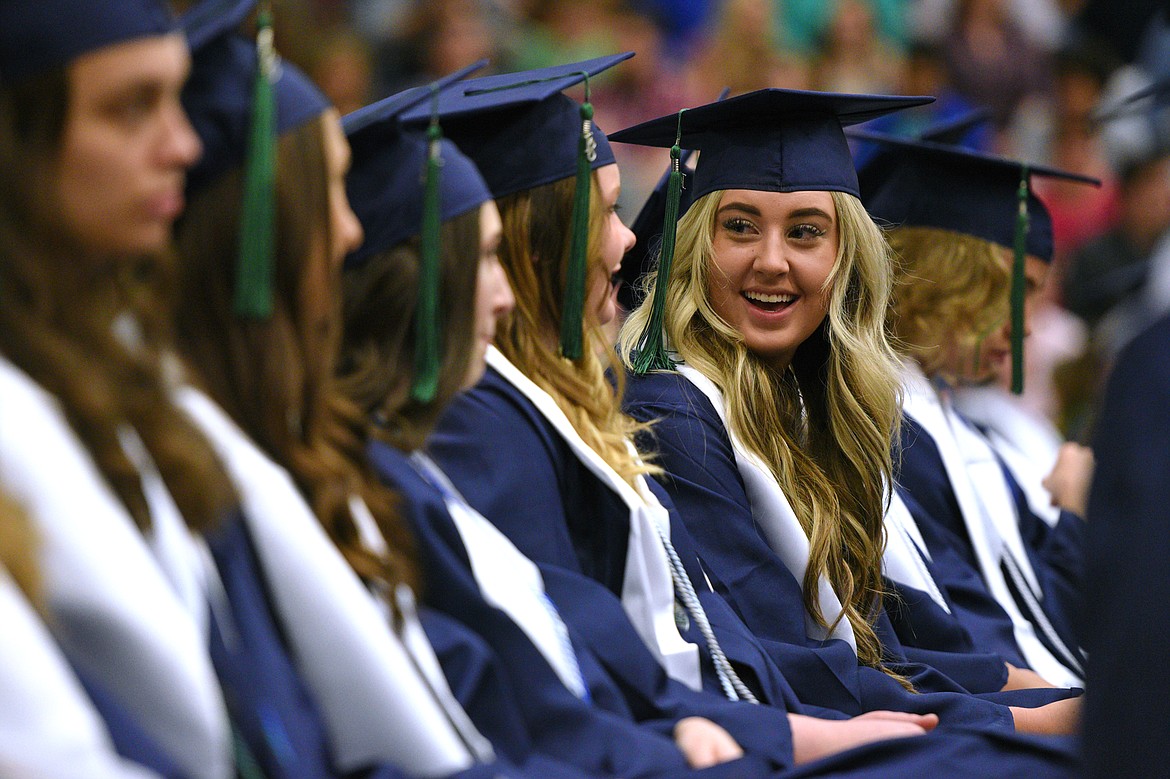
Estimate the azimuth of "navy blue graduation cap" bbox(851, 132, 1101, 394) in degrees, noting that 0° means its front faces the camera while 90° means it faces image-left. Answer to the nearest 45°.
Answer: approximately 270°

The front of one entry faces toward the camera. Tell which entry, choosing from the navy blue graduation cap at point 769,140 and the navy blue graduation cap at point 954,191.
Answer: the navy blue graduation cap at point 769,140

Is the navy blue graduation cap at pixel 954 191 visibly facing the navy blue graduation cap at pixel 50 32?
no

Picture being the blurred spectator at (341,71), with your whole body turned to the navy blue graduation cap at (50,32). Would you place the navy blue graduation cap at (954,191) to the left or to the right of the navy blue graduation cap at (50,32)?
left

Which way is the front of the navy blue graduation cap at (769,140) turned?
toward the camera

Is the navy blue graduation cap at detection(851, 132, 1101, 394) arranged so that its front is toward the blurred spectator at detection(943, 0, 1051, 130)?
no

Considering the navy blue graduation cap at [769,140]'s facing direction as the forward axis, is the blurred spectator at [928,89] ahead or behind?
behind

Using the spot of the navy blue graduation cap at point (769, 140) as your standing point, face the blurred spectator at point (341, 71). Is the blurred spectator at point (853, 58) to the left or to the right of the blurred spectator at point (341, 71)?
right

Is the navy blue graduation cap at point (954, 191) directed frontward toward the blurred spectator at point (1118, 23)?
no

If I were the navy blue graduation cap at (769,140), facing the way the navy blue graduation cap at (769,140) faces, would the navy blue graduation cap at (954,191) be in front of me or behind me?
behind

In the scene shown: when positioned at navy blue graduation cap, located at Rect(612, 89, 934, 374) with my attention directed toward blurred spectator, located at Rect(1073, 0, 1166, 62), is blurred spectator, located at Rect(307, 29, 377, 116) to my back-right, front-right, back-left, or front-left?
front-left

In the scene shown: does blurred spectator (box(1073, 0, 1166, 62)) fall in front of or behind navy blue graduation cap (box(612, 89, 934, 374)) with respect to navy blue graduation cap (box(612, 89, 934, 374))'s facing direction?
behind

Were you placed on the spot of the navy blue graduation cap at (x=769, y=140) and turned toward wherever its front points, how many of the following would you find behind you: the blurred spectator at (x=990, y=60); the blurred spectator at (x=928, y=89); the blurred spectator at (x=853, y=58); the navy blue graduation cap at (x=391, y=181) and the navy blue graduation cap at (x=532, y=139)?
3

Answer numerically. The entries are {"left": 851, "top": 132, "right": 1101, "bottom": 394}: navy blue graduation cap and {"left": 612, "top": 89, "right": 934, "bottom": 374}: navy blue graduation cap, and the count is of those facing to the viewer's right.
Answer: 1

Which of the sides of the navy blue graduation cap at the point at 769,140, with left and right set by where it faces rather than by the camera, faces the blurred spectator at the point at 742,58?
back

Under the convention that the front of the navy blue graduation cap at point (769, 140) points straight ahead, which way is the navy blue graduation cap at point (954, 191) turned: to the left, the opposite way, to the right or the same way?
to the left
